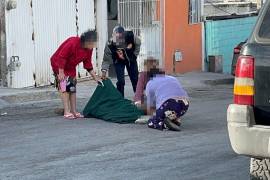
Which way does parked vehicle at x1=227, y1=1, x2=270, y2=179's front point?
away from the camera

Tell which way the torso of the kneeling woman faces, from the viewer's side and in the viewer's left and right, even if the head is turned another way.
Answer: facing away from the viewer and to the left of the viewer

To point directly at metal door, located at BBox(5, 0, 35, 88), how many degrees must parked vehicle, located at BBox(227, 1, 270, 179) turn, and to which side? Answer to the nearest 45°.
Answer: approximately 45° to its left

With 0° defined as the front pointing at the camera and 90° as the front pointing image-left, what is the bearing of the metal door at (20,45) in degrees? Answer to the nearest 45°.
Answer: approximately 0°

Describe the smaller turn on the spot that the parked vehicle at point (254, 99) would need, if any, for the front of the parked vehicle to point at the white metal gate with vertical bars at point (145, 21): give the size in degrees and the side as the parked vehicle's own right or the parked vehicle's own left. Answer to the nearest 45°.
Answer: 0° — it already faces it

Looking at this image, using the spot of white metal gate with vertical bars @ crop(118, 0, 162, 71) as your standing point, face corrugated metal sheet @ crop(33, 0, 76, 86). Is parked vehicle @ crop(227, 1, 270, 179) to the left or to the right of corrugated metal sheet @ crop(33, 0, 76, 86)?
left

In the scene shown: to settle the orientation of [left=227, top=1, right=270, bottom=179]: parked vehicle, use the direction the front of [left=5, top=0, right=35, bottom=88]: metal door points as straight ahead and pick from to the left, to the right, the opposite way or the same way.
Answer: the opposite way

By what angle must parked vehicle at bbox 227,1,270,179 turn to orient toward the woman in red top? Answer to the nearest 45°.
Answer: approximately 45° to its left

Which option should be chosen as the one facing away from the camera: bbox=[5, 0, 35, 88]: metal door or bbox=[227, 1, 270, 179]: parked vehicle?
the parked vehicle
